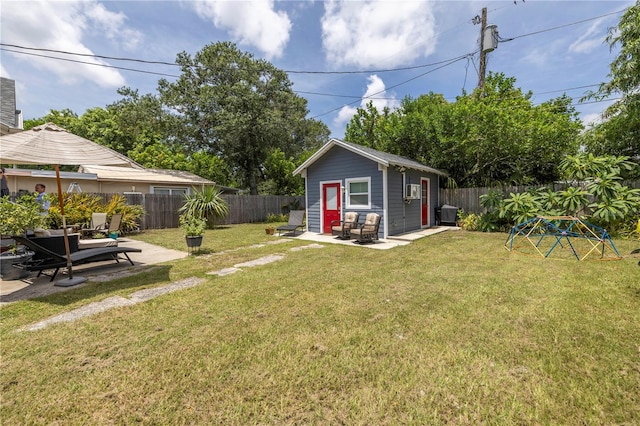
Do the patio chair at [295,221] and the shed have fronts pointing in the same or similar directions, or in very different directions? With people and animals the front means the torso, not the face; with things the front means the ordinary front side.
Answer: same or similar directions

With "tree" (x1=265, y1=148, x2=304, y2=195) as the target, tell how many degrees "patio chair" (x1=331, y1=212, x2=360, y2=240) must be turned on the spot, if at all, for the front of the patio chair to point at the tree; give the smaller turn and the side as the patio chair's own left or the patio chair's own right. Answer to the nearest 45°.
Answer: approximately 135° to the patio chair's own right

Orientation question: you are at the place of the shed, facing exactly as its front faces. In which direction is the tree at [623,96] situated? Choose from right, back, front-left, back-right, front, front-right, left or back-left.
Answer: back-left

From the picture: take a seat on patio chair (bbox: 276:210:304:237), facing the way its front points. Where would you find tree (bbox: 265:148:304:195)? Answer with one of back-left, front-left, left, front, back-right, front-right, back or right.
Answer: back-right

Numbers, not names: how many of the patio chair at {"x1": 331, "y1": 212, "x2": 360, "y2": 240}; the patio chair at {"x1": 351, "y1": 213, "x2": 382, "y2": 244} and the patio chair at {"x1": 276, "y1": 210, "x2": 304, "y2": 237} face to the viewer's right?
0

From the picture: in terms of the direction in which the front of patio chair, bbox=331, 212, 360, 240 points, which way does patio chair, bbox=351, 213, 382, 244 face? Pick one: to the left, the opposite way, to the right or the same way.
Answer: the same way

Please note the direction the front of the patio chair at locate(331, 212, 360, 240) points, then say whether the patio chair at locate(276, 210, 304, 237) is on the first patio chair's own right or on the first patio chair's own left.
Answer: on the first patio chair's own right

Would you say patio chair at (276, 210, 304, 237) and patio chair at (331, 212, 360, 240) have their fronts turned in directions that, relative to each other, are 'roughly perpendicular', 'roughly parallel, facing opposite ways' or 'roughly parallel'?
roughly parallel

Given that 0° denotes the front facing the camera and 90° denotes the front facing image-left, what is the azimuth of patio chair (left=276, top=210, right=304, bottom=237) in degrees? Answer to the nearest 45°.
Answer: approximately 45°

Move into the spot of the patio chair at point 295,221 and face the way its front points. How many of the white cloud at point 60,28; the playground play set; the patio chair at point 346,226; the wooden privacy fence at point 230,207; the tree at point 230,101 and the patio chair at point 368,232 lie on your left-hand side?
3

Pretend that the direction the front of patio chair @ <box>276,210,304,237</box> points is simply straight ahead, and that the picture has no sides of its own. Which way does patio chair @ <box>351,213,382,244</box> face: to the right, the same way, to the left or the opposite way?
the same way

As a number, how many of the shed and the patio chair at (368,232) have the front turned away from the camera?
0

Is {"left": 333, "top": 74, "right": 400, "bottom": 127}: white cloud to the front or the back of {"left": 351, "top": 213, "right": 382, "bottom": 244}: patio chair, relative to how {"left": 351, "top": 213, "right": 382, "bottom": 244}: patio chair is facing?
to the back

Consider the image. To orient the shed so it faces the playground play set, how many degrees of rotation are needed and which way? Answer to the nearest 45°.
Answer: approximately 90° to its left

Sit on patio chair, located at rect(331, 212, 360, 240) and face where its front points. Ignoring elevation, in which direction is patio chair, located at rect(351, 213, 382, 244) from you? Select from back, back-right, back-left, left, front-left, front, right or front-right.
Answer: left

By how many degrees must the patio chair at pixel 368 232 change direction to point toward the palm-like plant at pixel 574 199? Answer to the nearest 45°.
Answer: approximately 135° to its left

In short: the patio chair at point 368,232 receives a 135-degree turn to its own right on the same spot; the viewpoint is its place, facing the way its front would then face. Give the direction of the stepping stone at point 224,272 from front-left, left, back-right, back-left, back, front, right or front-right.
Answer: back-left

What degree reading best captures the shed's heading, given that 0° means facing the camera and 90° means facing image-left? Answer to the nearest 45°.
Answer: approximately 45°
